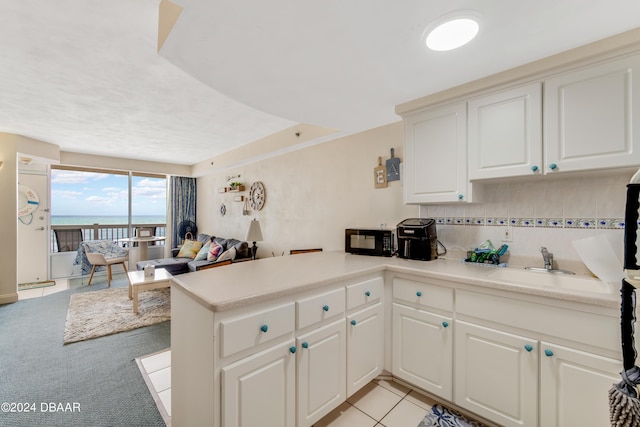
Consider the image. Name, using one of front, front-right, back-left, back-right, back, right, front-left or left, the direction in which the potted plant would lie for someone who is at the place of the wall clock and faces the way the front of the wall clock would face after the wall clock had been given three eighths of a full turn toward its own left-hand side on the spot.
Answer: back-left

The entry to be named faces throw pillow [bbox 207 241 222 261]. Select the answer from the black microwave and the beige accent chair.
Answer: the beige accent chair

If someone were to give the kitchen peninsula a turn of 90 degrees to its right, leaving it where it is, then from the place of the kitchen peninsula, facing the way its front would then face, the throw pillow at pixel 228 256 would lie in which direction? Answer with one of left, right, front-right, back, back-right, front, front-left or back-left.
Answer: front-right

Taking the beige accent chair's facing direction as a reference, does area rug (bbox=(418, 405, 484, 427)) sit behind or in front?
in front

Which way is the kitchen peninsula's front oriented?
toward the camera

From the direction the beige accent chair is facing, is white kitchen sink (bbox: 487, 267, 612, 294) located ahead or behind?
ahead

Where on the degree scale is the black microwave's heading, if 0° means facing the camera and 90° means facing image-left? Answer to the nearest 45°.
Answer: approximately 0°

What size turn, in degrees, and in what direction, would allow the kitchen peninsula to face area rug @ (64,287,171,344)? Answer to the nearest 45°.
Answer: approximately 90° to its right

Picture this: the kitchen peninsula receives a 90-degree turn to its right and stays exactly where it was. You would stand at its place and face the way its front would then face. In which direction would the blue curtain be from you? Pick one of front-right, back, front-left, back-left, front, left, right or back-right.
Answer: front-right

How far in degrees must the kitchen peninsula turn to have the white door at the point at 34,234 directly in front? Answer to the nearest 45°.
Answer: approximately 90° to its right

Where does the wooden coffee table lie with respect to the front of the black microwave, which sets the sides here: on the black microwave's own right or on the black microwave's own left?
on the black microwave's own right

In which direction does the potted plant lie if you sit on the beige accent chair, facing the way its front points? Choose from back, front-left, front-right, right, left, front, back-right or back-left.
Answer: front

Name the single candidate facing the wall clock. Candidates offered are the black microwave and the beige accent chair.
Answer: the beige accent chair

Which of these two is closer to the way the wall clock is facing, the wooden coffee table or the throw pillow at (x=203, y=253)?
the wooden coffee table

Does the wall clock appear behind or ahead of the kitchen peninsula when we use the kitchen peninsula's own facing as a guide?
behind

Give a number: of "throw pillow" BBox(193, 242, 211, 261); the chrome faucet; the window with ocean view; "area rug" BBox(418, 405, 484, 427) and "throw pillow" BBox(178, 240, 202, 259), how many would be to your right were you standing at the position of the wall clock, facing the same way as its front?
3

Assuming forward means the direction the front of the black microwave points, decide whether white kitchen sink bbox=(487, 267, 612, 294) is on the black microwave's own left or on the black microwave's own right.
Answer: on the black microwave's own left

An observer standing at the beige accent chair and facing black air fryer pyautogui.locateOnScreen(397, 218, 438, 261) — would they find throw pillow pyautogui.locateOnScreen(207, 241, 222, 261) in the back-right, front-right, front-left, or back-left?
front-left
